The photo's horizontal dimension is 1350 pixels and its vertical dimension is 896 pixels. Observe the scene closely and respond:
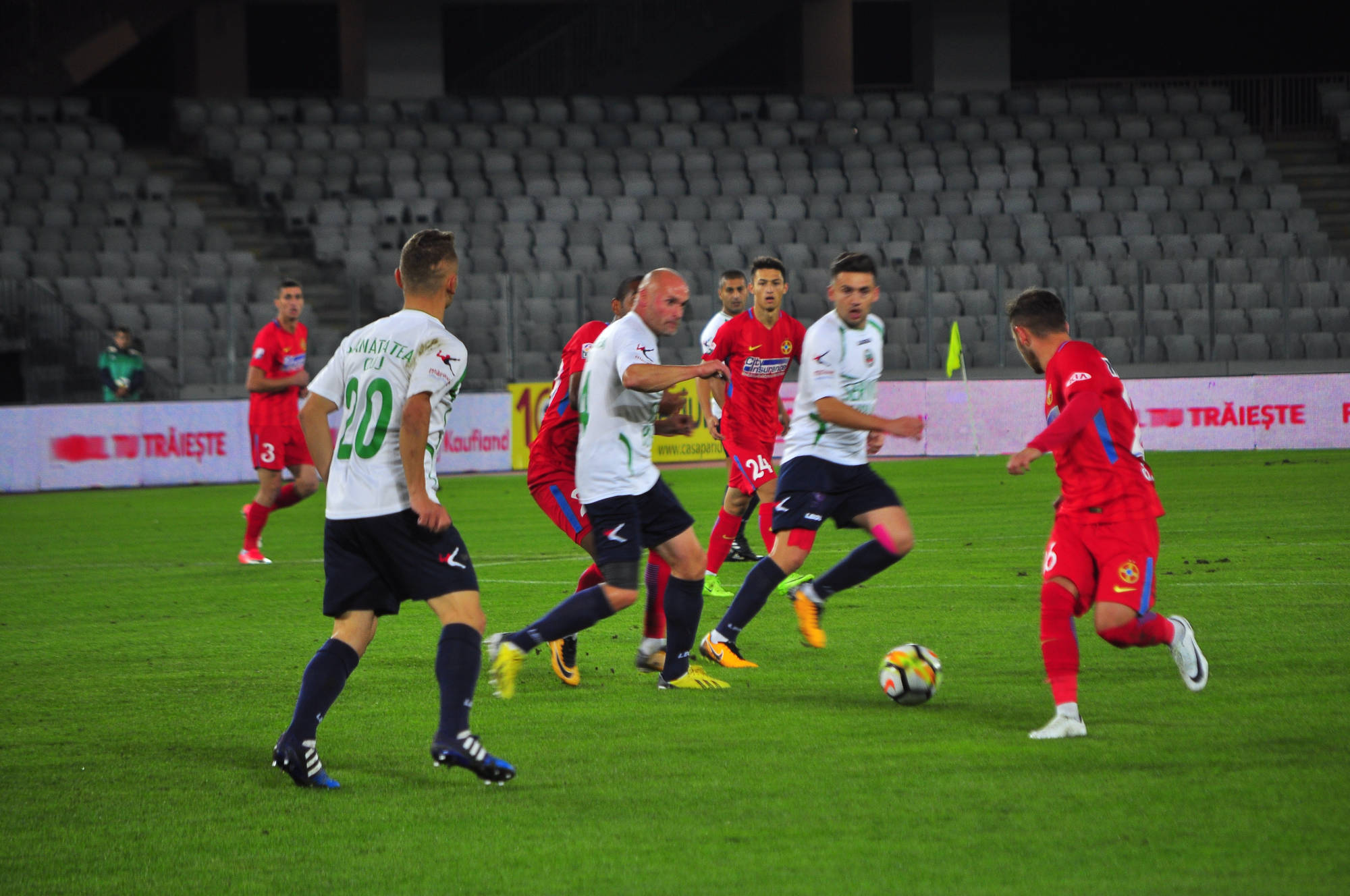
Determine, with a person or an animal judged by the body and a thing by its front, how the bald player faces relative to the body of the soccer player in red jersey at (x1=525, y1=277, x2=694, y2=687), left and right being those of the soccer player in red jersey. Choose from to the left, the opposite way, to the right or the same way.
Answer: the same way

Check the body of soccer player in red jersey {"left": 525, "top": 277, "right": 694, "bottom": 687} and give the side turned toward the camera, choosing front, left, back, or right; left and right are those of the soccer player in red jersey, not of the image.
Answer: right

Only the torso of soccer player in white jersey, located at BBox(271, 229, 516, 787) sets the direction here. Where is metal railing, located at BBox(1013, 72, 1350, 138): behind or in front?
in front

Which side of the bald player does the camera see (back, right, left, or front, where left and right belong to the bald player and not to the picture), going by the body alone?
right

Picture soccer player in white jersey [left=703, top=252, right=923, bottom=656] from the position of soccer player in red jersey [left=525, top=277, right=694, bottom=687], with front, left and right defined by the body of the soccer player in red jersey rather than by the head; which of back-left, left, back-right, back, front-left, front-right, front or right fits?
front

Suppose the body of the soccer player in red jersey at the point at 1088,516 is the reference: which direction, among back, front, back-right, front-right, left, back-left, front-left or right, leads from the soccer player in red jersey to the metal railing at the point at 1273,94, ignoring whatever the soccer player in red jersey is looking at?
right

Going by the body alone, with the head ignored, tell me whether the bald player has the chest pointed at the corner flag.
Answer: no

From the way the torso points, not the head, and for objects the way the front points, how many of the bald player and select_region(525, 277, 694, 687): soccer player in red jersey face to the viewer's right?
2

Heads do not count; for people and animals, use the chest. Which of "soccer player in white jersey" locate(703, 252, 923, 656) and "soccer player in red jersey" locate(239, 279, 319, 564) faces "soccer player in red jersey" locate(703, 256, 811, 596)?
"soccer player in red jersey" locate(239, 279, 319, 564)

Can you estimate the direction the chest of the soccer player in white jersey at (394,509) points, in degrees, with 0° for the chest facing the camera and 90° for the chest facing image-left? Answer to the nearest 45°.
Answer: approximately 225°

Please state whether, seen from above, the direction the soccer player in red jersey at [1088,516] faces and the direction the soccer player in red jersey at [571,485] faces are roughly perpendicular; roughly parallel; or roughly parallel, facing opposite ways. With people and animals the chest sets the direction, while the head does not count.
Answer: roughly parallel, facing opposite ways

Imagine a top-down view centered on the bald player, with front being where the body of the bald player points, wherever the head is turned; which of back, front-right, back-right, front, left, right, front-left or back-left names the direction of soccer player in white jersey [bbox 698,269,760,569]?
left

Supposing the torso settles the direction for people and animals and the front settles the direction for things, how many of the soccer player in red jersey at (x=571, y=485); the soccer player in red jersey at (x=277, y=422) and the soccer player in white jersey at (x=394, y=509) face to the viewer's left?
0

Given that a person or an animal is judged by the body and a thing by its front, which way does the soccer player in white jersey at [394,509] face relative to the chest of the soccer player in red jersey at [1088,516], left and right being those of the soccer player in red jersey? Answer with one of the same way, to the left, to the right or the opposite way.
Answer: to the right

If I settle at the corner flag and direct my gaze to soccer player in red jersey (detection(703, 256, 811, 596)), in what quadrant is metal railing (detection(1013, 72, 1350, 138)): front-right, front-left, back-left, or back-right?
back-left

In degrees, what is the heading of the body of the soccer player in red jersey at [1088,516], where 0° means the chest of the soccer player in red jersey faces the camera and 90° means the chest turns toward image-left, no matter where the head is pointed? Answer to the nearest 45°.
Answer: approximately 90°
